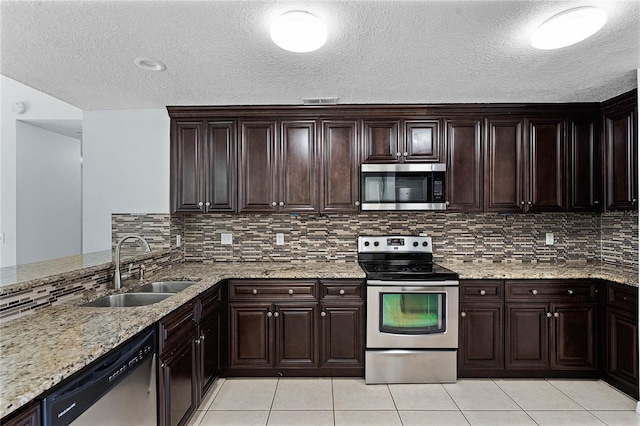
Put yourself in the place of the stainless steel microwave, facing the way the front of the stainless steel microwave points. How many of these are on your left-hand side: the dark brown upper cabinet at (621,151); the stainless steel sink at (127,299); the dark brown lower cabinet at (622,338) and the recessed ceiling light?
2

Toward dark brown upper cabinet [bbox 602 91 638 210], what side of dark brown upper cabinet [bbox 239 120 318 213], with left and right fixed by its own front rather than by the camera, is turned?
left

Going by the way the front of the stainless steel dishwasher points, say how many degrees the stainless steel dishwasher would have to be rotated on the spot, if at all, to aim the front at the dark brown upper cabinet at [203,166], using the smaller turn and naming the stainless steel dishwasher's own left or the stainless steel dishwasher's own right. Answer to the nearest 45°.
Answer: approximately 90° to the stainless steel dishwasher's own left

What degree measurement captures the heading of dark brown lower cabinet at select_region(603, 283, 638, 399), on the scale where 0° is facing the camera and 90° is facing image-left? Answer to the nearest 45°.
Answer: approximately 45°

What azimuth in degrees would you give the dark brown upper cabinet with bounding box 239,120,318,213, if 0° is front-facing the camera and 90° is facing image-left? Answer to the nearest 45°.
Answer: approximately 0°

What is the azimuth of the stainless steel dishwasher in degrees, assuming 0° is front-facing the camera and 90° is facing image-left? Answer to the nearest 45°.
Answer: approximately 315°

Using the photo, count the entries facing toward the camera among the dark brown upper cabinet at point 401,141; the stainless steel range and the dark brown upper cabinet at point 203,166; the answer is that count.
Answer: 3
